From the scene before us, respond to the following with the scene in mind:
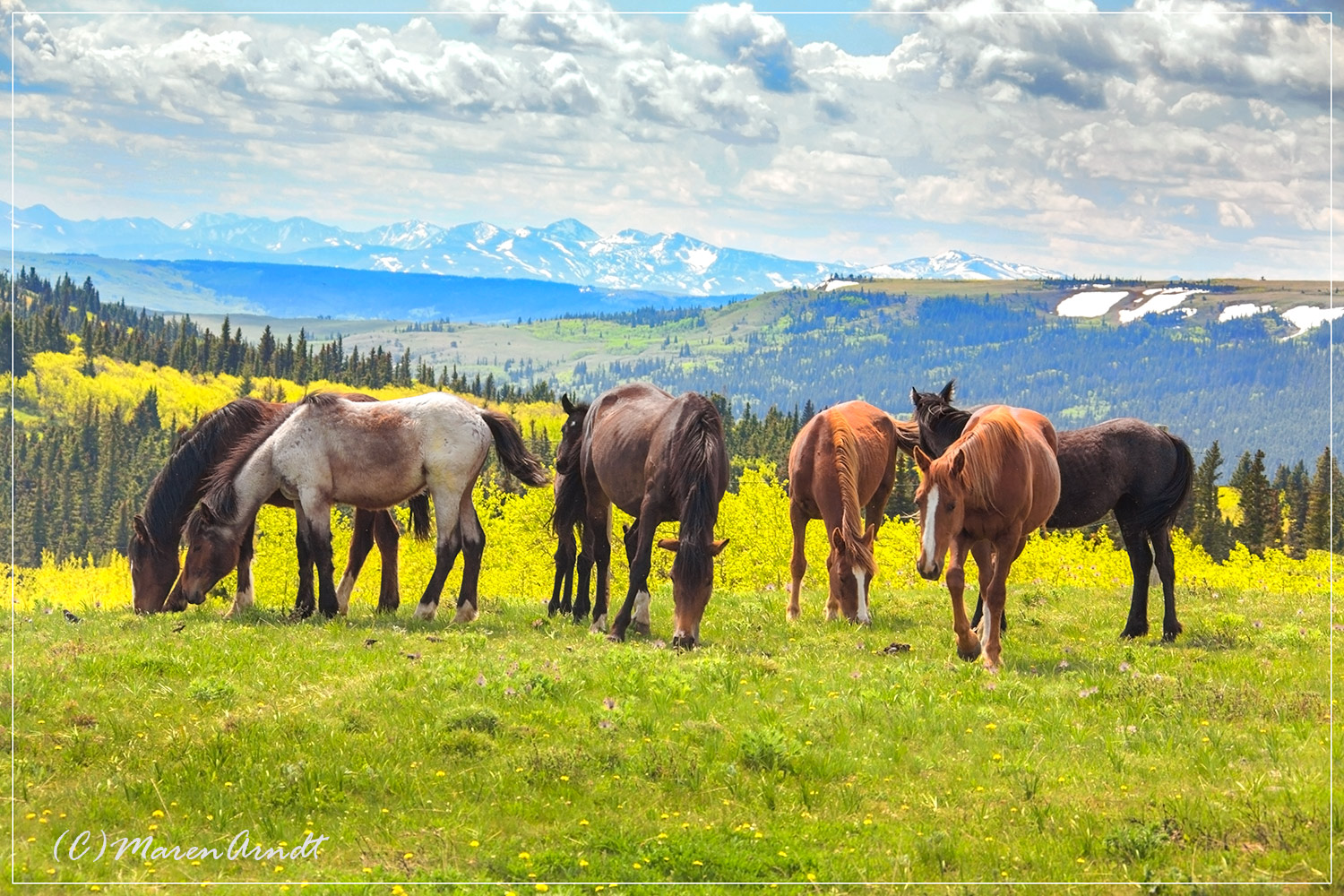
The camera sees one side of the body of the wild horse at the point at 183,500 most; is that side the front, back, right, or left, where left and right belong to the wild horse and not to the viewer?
left

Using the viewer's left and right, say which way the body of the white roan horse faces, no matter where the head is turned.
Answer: facing to the left of the viewer

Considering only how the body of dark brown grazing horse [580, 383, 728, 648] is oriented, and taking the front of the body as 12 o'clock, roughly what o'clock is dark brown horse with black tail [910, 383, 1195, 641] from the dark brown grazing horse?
The dark brown horse with black tail is roughly at 10 o'clock from the dark brown grazing horse.

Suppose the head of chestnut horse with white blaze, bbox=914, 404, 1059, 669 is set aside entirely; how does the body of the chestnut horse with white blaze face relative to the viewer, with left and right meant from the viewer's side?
facing the viewer and to the left of the viewer

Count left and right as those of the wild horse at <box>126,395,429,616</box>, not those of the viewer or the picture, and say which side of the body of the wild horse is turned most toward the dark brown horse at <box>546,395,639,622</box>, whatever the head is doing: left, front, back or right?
back

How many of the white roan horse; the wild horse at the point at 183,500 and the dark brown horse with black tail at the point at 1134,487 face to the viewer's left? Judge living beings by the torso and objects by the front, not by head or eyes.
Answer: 3

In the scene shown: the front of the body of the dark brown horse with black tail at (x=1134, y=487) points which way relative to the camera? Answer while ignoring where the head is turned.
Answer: to the viewer's left

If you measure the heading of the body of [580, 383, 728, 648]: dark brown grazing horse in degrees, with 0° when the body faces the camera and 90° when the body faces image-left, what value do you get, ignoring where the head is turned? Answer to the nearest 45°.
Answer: approximately 315°

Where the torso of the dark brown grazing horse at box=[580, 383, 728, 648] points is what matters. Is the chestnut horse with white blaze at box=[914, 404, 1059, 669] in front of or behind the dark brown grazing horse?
in front

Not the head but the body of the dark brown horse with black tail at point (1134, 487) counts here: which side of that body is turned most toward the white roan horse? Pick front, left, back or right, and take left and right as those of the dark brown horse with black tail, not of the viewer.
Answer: front

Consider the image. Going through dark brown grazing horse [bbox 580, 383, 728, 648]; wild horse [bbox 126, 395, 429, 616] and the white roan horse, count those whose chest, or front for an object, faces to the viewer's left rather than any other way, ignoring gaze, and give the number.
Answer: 2

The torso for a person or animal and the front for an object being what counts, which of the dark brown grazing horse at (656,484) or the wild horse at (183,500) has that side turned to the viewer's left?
the wild horse
